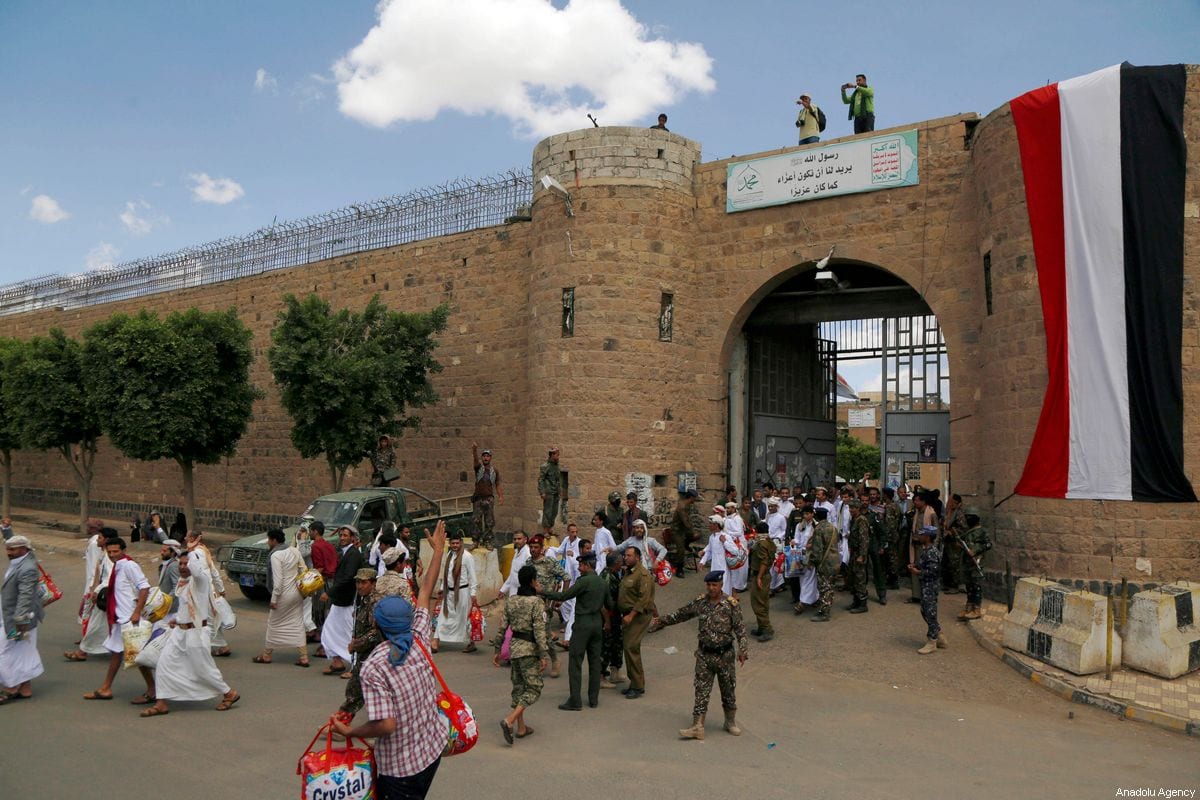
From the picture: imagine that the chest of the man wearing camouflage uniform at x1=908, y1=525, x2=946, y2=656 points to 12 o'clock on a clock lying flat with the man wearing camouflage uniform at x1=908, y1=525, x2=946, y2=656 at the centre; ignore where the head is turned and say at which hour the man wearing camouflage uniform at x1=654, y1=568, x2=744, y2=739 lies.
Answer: the man wearing camouflage uniform at x1=654, y1=568, x2=744, y2=739 is roughly at 10 o'clock from the man wearing camouflage uniform at x1=908, y1=525, x2=946, y2=656.

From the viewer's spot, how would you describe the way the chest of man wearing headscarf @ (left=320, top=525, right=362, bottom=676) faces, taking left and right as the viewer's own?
facing to the left of the viewer

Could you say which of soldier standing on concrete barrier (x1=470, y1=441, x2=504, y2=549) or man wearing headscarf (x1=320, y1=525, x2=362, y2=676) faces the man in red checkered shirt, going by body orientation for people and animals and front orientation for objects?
the soldier standing on concrete barrier

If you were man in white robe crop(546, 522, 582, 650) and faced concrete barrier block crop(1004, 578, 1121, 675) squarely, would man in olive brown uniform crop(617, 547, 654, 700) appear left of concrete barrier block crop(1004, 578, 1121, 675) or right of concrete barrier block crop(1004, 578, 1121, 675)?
right

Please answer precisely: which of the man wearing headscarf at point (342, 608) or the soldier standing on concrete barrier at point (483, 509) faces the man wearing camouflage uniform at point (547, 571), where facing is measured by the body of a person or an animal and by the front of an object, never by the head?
the soldier standing on concrete barrier

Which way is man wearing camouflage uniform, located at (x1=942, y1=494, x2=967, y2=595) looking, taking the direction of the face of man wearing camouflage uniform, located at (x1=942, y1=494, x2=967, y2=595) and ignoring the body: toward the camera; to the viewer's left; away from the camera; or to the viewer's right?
to the viewer's left

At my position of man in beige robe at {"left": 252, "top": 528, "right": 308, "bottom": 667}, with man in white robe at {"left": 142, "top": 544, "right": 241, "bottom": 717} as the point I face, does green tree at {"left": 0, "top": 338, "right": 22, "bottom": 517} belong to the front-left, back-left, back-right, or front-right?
back-right
